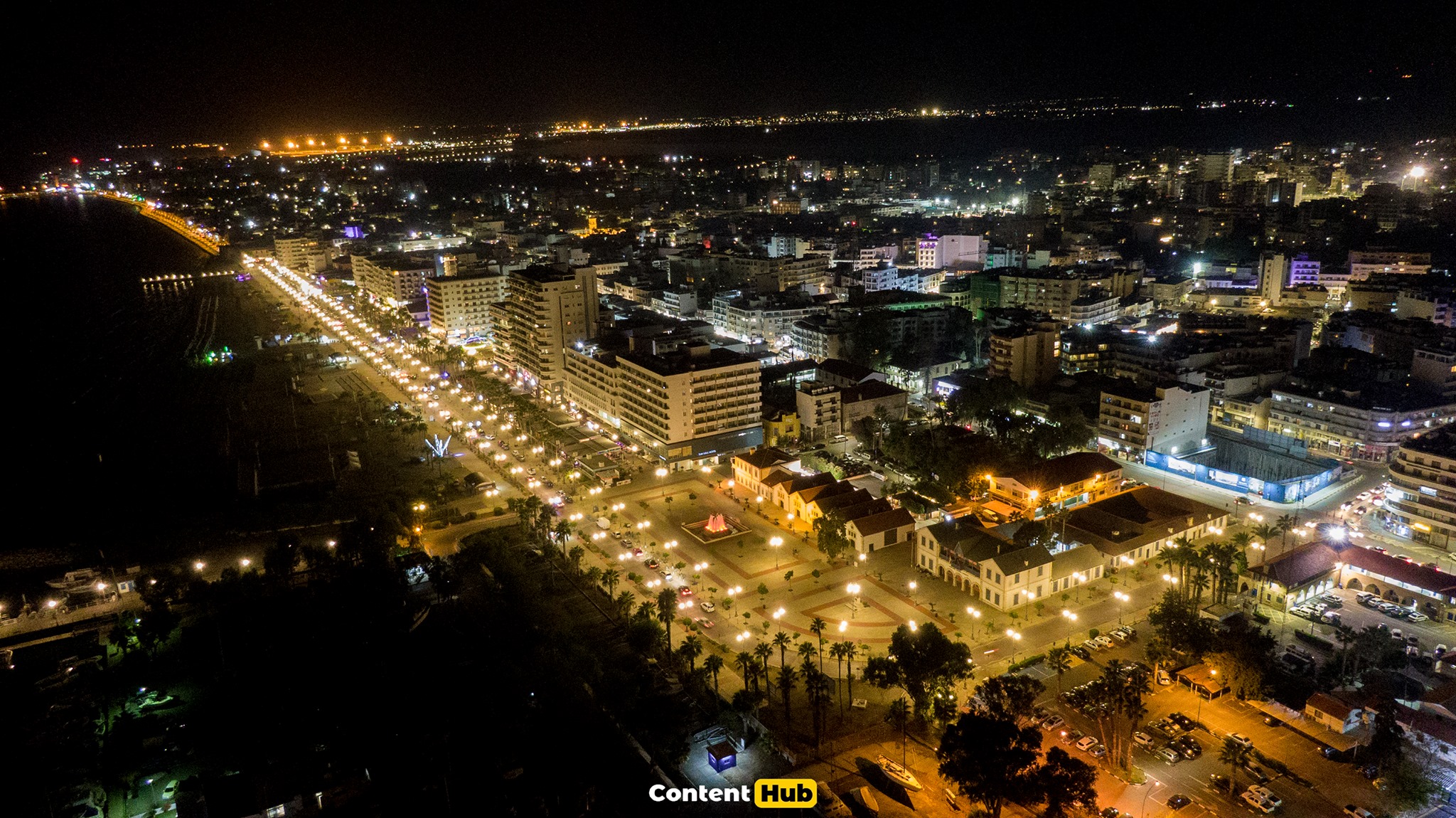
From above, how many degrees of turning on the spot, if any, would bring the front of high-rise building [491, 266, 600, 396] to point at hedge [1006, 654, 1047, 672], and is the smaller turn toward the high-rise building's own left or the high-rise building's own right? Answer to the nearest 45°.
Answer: approximately 45° to the high-rise building's own left

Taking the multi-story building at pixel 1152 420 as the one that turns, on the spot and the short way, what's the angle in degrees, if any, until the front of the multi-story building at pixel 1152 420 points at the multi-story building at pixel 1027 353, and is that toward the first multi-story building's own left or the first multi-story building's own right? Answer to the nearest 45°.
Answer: approximately 90° to the first multi-story building's own right

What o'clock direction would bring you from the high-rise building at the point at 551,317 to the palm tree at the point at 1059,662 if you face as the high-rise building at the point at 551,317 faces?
The palm tree is roughly at 10 o'clock from the high-rise building.

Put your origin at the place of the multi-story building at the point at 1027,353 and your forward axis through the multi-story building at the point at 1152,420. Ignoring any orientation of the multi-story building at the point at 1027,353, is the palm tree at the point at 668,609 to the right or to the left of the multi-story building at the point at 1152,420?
right

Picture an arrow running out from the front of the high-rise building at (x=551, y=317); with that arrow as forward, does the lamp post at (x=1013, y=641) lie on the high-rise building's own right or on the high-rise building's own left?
on the high-rise building's own left

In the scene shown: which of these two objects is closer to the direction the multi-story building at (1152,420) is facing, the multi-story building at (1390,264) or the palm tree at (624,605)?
the palm tree

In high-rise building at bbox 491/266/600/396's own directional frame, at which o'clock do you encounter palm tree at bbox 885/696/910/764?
The palm tree is roughly at 10 o'clock from the high-rise building.

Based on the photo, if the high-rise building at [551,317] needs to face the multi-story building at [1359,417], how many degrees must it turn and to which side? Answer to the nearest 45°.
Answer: approximately 90° to its left

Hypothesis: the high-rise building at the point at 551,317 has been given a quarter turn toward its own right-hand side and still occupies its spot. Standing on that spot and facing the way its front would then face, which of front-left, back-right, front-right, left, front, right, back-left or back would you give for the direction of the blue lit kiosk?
back-left

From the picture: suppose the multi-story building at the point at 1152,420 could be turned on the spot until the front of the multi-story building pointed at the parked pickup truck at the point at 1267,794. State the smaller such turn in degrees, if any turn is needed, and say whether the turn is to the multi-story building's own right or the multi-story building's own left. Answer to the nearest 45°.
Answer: approximately 45° to the multi-story building's own left

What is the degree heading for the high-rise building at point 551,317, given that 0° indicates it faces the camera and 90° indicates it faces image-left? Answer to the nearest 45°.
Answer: approximately 45°

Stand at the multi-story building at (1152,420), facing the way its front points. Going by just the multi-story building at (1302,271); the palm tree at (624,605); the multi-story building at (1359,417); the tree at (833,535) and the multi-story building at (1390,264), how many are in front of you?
2

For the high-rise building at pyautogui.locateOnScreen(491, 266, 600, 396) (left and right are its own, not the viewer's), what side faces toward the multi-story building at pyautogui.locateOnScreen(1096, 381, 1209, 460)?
left
